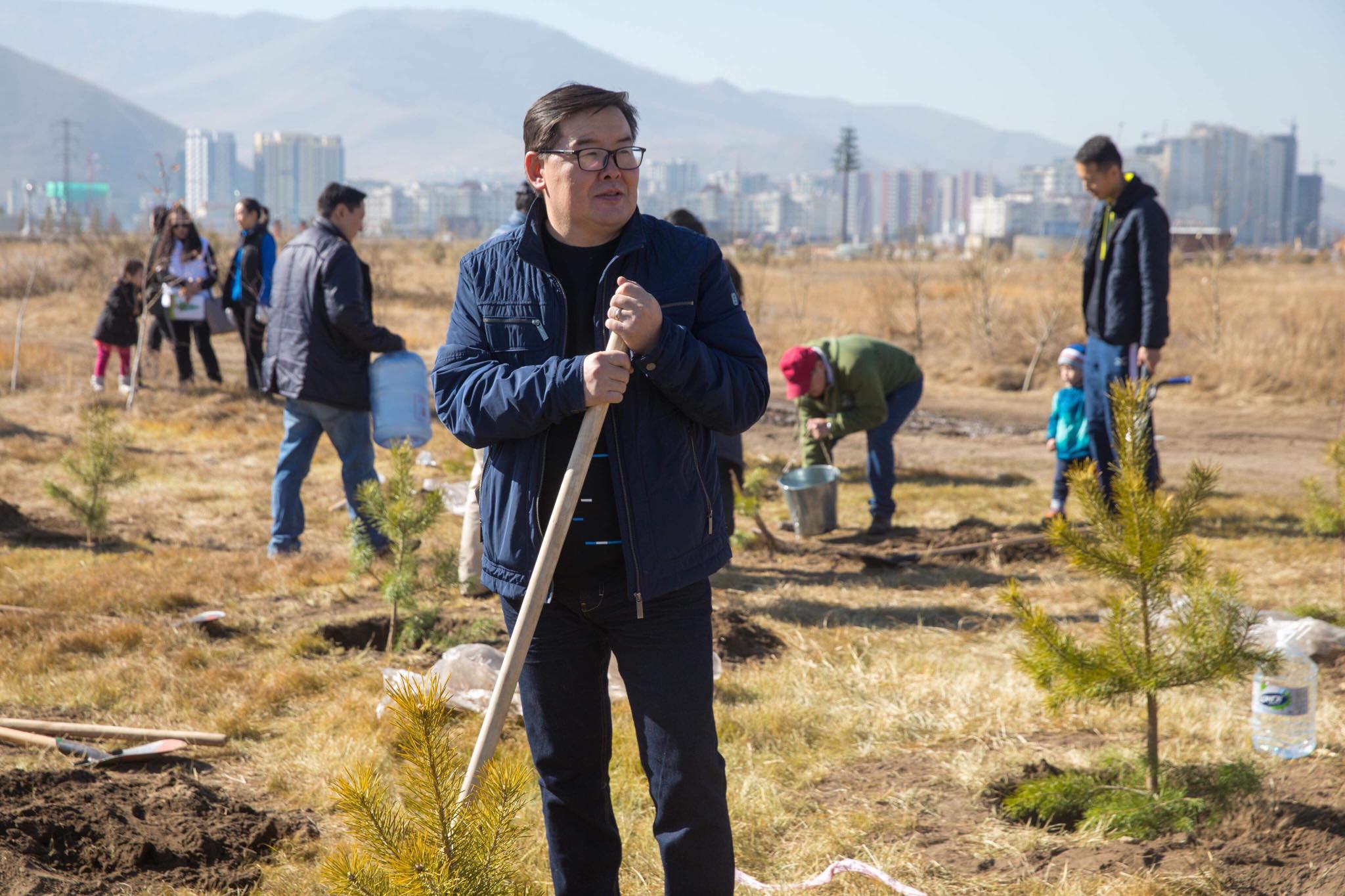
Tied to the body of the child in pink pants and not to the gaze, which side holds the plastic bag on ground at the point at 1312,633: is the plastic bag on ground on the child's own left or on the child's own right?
on the child's own right

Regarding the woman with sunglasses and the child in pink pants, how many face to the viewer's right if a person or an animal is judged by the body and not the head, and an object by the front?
1

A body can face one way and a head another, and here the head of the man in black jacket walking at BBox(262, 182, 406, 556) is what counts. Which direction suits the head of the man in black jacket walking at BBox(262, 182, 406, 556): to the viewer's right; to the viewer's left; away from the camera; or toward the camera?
to the viewer's right

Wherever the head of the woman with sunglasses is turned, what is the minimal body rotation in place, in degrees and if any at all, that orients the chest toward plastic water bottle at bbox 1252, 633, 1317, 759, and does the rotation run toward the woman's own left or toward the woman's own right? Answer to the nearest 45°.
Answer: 0° — they already face it

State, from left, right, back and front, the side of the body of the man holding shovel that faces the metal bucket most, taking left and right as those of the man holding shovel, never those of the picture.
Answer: back

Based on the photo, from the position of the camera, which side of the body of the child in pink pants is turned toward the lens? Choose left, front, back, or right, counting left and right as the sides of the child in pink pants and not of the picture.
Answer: right

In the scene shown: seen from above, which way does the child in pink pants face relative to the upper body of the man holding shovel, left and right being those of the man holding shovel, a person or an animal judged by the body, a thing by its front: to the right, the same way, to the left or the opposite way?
to the left

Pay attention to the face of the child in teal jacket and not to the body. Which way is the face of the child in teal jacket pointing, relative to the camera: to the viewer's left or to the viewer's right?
to the viewer's left
